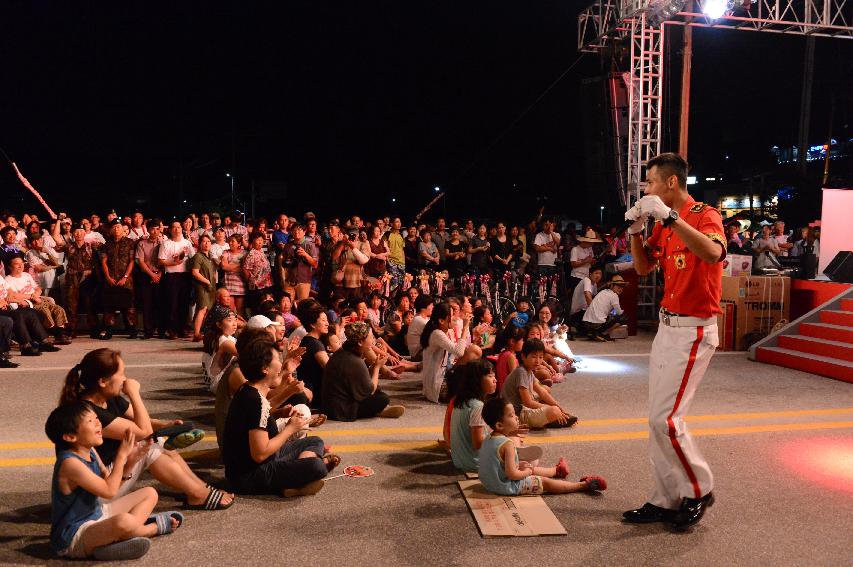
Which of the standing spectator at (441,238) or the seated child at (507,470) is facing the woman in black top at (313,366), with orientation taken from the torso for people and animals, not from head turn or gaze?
the standing spectator

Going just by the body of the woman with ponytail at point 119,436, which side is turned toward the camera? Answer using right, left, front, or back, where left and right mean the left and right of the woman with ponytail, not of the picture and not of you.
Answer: right

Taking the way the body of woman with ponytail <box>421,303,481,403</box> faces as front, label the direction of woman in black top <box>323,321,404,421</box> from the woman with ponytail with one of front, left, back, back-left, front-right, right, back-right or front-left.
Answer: back-right

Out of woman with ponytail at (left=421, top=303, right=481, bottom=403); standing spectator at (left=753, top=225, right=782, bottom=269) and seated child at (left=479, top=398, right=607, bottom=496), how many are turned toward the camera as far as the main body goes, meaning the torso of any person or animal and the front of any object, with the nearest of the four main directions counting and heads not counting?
1

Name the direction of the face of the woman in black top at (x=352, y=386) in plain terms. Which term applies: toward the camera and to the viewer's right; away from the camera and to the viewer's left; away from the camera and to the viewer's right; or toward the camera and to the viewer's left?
away from the camera and to the viewer's right

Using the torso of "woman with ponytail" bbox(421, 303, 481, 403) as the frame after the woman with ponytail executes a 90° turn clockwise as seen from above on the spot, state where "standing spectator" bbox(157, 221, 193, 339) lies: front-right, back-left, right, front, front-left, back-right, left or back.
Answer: back-right

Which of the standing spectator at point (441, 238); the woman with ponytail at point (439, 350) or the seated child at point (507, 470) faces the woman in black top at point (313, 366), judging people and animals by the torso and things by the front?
the standing spectator

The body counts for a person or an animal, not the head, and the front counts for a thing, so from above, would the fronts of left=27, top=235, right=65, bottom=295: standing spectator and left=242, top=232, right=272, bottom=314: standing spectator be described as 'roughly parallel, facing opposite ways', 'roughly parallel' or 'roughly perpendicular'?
roughly parallel

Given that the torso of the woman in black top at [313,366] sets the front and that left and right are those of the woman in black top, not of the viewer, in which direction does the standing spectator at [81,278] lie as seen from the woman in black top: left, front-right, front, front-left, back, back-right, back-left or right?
back-left

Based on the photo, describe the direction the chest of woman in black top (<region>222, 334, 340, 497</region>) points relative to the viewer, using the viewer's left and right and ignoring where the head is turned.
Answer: facing to the right of the viewer

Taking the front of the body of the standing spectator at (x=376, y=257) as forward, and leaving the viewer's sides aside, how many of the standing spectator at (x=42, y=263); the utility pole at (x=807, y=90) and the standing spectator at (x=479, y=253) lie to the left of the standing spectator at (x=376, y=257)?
2

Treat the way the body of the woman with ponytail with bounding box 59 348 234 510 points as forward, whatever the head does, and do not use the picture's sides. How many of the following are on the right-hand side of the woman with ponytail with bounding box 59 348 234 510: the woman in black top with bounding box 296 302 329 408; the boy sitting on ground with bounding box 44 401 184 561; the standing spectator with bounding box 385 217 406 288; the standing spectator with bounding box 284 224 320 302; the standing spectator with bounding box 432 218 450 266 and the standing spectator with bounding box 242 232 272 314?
1

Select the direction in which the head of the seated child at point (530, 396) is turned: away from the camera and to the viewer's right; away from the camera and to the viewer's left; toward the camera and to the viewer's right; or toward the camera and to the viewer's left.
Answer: toward the camera and to the viewer's right

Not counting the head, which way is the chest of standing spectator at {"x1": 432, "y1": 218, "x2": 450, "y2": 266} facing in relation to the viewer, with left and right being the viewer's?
facing the viewer

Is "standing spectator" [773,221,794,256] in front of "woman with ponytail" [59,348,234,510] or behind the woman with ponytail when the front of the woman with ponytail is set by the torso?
in front

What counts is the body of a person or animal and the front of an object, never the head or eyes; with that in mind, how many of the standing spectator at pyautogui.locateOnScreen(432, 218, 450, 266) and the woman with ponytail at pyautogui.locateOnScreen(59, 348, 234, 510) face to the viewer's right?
1

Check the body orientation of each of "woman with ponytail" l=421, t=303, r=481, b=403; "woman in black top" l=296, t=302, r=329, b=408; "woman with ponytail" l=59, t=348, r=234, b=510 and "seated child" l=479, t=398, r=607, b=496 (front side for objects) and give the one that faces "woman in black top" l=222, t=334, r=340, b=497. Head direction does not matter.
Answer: "woman with ponytail" l=59, t=348, r=234, b=510

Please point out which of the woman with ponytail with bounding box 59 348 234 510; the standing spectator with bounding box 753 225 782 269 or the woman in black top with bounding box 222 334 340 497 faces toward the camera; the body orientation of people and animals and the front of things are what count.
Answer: the standing spectator

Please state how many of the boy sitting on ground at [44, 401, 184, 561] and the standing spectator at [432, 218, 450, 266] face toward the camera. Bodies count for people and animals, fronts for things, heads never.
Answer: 1

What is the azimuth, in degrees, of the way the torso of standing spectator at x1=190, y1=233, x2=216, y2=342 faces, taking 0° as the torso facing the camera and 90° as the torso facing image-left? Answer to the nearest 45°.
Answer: approximately 315°

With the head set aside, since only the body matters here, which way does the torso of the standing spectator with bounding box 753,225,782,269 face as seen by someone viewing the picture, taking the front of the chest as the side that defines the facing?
toward the camera

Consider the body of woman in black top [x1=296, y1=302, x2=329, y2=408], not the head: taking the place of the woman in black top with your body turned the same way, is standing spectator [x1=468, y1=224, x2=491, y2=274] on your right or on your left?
on your left

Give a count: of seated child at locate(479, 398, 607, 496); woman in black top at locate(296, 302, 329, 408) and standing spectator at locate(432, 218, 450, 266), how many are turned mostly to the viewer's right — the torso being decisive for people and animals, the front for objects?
2

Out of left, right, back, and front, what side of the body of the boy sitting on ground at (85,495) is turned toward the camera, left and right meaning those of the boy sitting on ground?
right
